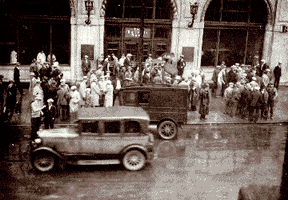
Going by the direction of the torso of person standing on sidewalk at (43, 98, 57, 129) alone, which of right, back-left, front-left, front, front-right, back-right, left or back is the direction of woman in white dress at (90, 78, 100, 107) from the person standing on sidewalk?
back-left

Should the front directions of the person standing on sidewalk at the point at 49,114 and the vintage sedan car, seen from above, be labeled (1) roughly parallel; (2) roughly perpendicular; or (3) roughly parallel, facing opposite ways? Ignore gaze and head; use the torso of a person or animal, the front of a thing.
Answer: roughly perpendicular

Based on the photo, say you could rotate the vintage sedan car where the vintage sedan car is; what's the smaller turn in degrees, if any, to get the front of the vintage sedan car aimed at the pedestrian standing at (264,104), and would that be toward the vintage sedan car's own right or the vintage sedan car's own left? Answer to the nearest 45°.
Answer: approximately 135° to the vintage sedan car's own right

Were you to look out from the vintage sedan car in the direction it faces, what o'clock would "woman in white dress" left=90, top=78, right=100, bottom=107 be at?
The woman in white dress is roughly at 3 o'clock from the vintage sedan car.

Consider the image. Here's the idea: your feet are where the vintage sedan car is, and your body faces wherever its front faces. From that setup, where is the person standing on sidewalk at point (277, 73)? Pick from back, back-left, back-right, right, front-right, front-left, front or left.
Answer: back-right

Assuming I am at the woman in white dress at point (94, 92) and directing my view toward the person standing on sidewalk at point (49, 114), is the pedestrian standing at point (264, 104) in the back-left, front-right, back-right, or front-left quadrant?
back-left

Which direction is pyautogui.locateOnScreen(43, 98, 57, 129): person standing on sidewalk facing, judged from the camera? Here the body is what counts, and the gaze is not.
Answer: toward the camera

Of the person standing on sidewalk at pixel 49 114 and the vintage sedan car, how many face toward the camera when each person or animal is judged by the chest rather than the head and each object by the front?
1

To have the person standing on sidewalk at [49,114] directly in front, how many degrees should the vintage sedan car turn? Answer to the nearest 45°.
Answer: approximately 45° to its right

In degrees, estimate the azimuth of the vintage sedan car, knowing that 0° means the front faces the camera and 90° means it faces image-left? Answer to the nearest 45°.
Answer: approximately 90°
